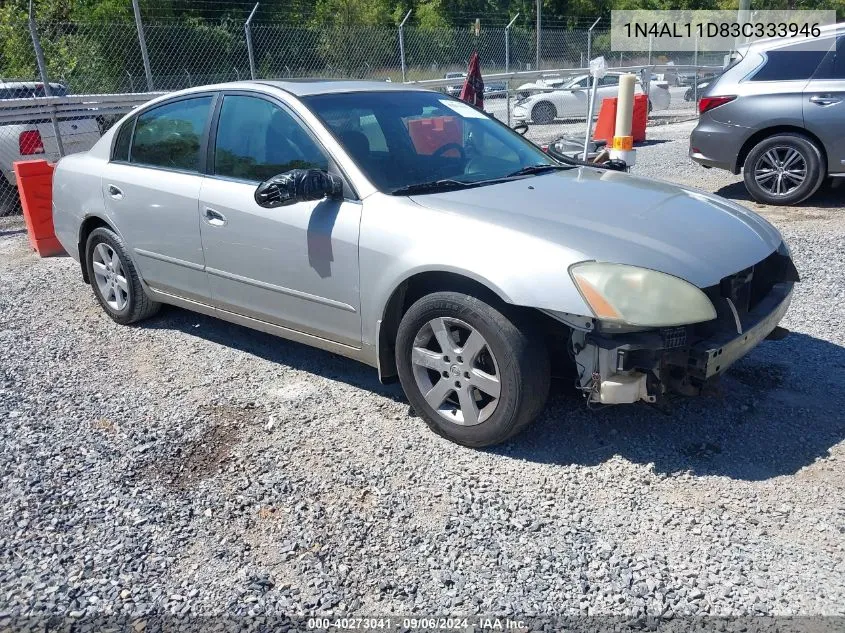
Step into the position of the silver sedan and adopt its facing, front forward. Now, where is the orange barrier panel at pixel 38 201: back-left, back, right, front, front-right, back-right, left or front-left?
back

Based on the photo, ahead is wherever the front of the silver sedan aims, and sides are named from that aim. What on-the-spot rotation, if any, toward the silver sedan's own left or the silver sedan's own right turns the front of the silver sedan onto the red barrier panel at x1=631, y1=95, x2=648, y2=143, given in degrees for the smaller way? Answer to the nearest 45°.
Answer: approximately 135° to the silver sedan's own left

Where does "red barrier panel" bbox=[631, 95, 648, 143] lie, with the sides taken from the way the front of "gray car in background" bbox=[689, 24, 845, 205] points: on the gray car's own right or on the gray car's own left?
on the gray car's own left

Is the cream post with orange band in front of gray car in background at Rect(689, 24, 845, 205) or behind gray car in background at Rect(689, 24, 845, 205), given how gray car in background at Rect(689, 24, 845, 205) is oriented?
behind

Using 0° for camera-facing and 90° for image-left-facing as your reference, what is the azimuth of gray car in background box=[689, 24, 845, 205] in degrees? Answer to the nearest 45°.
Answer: approximately 270°
